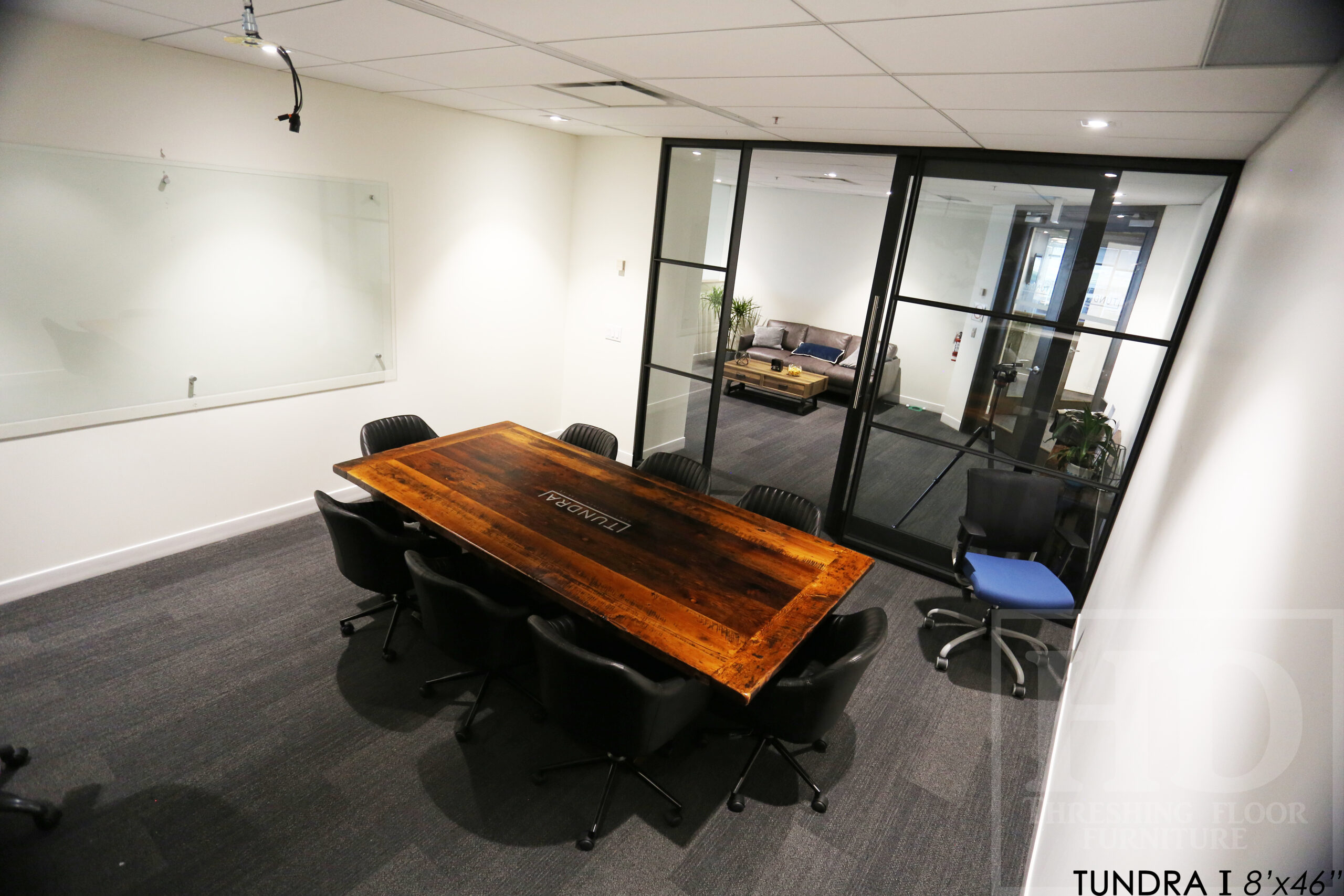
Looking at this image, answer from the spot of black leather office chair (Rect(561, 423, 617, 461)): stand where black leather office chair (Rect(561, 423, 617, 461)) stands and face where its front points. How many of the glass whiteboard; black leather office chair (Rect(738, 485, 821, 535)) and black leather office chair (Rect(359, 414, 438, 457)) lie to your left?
1

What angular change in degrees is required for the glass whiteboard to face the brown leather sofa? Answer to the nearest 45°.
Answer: approximately 45° to its left

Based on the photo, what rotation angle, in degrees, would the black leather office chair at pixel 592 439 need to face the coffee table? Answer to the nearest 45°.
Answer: approximately 180°

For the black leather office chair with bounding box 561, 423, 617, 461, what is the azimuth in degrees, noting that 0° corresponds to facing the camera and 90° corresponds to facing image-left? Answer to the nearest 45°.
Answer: approximately 45°

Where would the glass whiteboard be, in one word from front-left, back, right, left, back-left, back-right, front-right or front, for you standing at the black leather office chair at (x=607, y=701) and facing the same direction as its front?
left

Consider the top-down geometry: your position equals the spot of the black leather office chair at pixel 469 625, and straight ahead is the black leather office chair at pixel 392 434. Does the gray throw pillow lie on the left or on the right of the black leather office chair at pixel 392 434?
right

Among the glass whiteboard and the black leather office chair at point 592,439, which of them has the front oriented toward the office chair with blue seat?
the glass whiteboard

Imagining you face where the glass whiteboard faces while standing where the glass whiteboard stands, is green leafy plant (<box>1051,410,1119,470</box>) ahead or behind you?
ahead

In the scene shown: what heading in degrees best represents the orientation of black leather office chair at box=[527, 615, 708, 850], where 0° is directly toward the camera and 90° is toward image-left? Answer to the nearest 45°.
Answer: approximately 225°

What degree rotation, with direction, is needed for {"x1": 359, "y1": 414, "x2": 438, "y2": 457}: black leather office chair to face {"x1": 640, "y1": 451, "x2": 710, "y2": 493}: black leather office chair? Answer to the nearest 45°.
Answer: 0° — it already faces it

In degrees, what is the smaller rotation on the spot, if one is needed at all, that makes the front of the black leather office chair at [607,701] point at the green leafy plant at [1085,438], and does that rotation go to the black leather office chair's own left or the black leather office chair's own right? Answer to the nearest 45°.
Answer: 0° — it already faces it

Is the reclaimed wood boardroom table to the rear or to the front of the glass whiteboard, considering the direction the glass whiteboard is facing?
to the front

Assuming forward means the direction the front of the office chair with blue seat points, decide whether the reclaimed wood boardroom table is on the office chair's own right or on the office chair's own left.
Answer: on the office chair's own right
